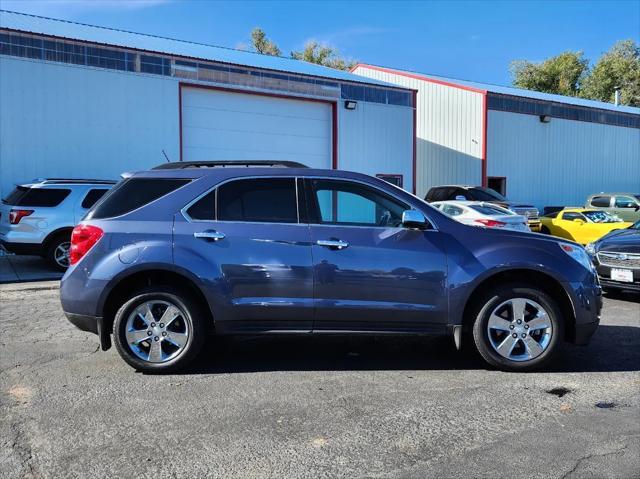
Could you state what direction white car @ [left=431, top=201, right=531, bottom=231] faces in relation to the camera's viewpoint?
facing away from the viewer and to the left of the viewer

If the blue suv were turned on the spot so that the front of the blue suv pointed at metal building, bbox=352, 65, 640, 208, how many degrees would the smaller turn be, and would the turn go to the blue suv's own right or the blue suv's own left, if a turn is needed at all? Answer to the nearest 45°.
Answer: approximately 90° to the blue suv's own left

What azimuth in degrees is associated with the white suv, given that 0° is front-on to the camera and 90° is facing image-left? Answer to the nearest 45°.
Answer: approximately 225°

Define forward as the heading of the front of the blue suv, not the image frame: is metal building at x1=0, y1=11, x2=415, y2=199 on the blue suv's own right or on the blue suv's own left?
on the blue suv's own left

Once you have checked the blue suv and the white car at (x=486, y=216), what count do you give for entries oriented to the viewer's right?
1

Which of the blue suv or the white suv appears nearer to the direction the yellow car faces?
the blue suv

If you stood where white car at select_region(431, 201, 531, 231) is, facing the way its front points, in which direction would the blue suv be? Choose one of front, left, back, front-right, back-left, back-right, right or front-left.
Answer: back-left

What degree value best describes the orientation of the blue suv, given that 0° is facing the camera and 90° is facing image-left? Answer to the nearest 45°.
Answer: approximately 270°

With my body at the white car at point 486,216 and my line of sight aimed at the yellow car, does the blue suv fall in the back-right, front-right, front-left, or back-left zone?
back-right

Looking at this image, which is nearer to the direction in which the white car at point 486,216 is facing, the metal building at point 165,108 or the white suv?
the metal building

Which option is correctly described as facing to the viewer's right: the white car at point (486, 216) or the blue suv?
the blue suv

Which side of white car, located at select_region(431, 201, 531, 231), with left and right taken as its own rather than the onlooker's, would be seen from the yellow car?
right
